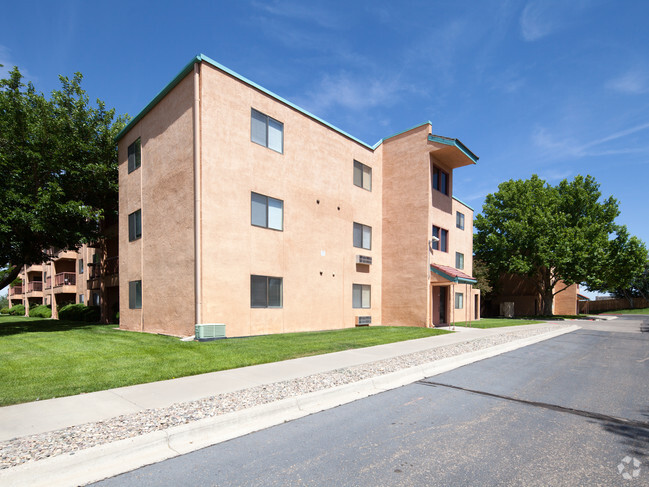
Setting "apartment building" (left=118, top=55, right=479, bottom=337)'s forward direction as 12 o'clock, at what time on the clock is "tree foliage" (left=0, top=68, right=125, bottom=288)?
The tree foliage is roughly at 5 o'clock from the apartment building.

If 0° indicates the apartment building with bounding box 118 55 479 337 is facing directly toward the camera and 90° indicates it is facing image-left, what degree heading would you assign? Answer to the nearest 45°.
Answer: approximately 315°

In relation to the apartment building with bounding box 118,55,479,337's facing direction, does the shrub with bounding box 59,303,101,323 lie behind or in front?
behind

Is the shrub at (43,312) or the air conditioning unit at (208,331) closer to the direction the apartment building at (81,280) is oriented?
the air conditioning unit

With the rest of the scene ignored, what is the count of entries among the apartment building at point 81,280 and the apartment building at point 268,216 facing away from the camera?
0
